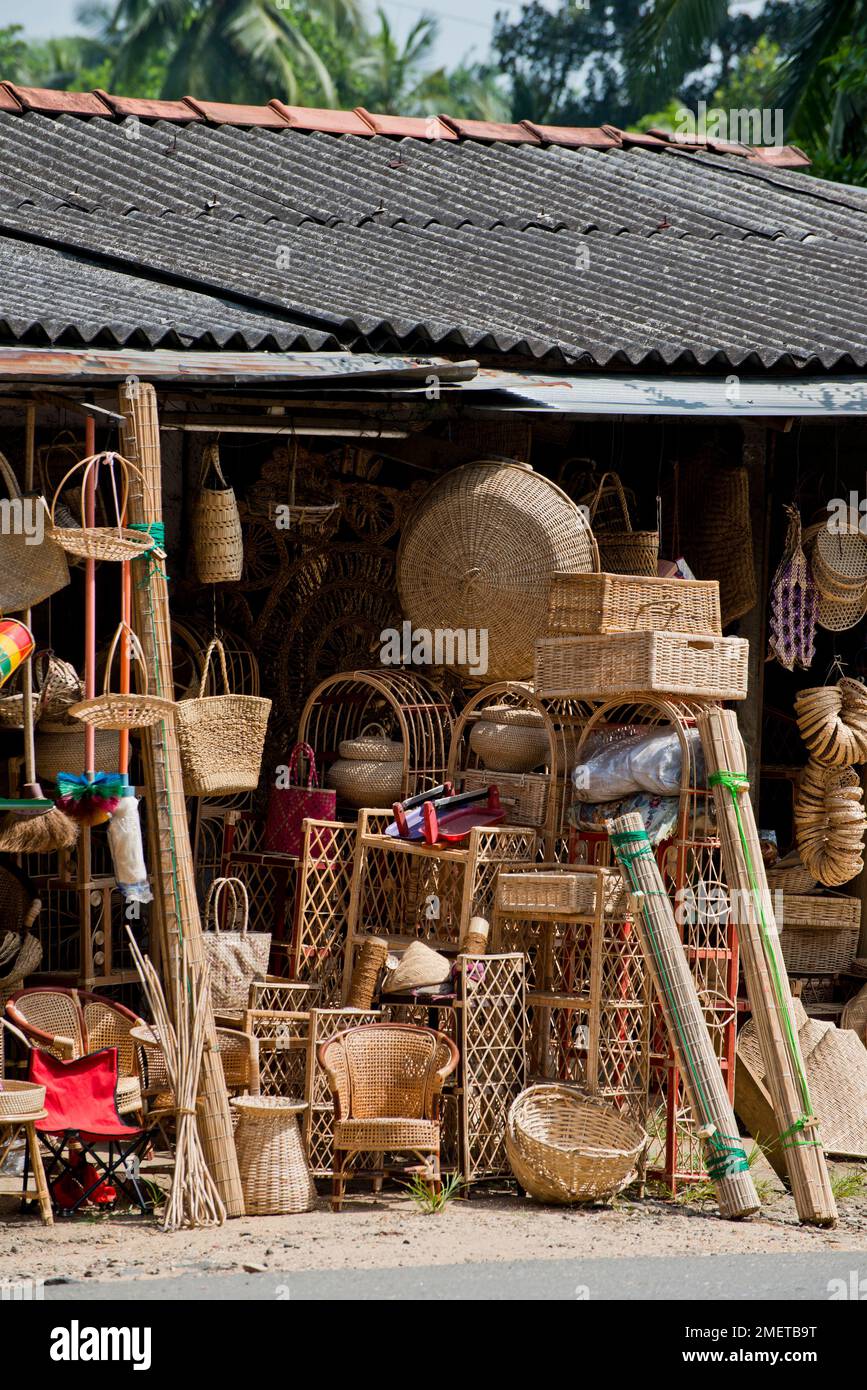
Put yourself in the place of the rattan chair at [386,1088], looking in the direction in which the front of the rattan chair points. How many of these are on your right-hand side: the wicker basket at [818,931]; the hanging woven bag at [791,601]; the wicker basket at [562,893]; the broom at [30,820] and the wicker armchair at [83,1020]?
2

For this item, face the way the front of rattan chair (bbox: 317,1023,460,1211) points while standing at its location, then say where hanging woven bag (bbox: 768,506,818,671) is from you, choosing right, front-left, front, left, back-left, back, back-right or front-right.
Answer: back-left

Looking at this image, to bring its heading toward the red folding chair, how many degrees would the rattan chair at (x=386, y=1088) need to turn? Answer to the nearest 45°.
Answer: approximately 90° to its right

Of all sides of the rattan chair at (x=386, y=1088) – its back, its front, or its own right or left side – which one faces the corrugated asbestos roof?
back

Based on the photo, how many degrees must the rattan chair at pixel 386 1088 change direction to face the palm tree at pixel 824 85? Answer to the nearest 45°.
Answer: approximately 180°

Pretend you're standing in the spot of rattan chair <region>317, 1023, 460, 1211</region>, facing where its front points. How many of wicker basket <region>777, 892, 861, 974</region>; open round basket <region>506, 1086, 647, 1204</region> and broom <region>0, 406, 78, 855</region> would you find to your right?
1

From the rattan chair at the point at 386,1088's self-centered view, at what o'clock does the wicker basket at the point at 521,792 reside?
The wicker basket is roughly at 7 o'clock from the rattan chair.

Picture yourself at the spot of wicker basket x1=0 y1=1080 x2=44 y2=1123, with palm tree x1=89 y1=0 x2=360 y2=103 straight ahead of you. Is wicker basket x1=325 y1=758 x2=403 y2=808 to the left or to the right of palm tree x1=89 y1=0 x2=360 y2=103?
right

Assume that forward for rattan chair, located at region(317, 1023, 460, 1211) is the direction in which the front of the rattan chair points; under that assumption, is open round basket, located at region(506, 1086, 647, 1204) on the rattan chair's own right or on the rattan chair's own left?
on the rattan chair's own left

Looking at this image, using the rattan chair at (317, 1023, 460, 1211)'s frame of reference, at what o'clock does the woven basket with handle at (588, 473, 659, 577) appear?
The woven basket with handle is roughly at 7 o'clock from the rattan chair.

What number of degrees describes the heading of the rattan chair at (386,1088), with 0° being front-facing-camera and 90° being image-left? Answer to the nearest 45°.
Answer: approximately 0°

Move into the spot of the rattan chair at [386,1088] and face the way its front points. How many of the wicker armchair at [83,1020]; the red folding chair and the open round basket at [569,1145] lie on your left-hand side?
1

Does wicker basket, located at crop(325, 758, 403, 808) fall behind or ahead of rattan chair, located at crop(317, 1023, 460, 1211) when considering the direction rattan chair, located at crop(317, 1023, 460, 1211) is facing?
behind

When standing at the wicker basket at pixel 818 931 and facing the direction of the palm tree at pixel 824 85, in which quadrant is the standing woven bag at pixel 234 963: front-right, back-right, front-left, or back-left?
back-left

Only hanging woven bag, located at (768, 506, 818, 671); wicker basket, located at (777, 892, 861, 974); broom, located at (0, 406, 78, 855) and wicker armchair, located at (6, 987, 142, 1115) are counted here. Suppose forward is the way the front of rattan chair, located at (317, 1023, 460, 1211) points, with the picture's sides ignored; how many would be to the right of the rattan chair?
2
